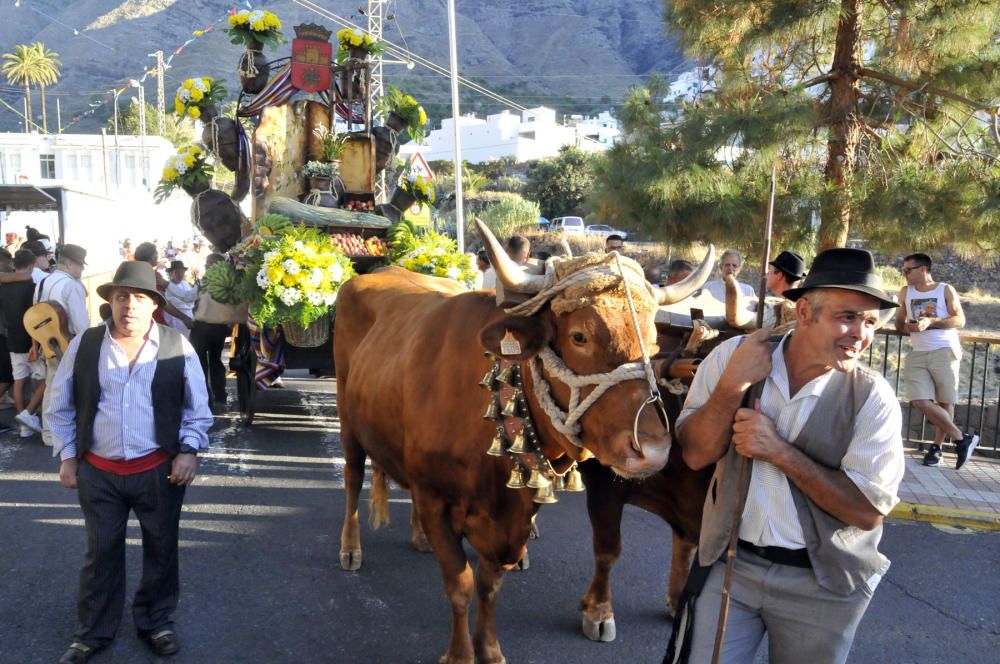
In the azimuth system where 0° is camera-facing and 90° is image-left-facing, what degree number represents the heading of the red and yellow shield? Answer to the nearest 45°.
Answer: approximately 0°

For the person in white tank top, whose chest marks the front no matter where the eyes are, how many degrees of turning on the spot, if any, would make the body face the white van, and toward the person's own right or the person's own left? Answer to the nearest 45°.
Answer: approximately 90° to the person's own right

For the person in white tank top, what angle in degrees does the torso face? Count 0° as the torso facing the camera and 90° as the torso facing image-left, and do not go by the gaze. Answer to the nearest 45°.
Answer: approximately 45°

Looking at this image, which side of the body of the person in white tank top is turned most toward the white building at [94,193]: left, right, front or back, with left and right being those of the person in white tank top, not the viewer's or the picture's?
right

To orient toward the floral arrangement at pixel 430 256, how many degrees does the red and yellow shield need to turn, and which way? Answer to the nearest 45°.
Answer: approximately 45° to its left

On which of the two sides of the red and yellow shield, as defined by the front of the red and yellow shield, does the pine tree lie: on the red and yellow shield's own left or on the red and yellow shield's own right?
on the red and yellow shield's own left

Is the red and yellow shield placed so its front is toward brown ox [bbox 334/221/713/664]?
yes
